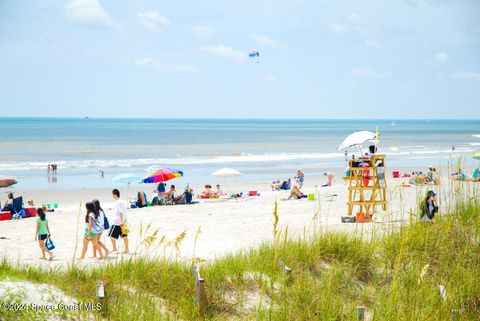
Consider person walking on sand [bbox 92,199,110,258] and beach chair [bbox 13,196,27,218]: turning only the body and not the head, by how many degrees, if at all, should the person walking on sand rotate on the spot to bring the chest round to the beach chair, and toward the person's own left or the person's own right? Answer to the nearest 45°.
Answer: approximately 90° to the person's own right

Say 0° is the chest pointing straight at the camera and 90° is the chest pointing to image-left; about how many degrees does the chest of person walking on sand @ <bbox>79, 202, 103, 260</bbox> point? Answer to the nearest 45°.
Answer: approximately 90°

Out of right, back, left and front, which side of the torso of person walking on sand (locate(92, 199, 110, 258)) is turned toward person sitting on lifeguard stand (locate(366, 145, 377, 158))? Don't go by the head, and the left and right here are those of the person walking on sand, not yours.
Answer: back

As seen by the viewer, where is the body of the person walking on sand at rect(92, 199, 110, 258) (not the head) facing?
to the viewer's left

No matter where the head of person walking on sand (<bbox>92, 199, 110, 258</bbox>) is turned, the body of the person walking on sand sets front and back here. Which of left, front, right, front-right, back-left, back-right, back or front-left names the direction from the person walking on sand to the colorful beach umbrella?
right

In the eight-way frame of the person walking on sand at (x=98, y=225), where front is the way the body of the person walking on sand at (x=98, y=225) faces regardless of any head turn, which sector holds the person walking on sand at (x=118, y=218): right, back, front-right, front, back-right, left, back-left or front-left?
back-right
